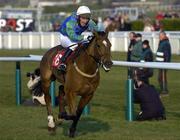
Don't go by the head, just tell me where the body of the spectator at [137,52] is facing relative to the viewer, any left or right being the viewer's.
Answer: facing to the left of the viewer

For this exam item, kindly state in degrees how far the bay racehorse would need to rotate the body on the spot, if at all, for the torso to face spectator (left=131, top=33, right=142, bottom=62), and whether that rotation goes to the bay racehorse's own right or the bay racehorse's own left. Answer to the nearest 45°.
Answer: approximately 135° to the bay racehorse's own left

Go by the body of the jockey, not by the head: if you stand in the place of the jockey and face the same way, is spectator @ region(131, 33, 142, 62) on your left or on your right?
on your left

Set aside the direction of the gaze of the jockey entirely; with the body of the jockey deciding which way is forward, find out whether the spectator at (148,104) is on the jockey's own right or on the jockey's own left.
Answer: on the jockey's own left

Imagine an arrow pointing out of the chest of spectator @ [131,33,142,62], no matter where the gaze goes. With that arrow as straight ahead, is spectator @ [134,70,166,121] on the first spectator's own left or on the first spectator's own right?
on the first spectator's own left

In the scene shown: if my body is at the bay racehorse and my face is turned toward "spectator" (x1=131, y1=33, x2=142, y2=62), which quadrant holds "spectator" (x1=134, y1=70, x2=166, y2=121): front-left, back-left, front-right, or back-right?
front-right

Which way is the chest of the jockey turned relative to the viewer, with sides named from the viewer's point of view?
facing the viewer and to the right of the viewer

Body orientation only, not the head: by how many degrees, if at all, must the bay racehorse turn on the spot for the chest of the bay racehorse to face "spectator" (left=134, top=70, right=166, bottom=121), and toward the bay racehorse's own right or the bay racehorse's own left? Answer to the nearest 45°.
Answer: approximately 90° to the bay racehorse's own left

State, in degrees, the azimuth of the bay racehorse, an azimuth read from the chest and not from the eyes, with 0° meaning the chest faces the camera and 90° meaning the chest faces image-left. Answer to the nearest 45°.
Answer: approximately 315°

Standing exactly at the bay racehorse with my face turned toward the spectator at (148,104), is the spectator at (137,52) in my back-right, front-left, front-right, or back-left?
front-left
